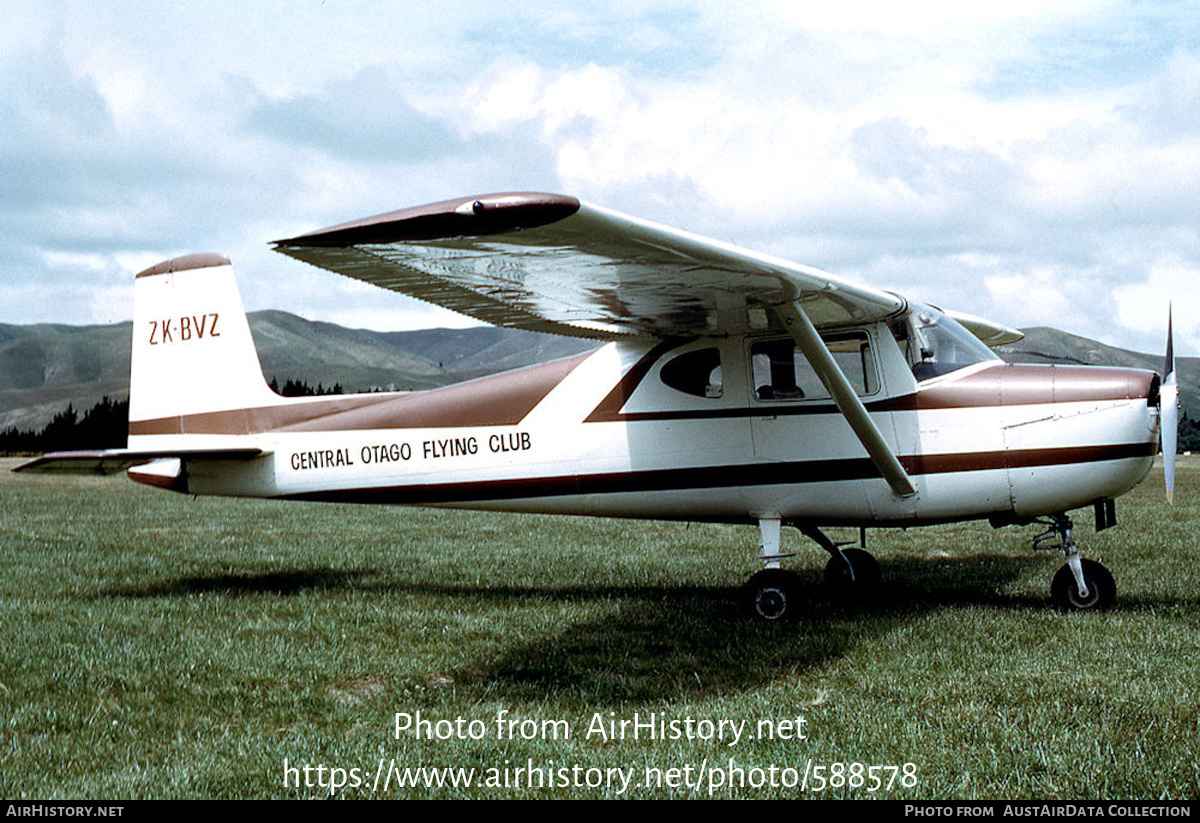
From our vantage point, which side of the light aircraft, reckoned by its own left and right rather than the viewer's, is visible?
right
